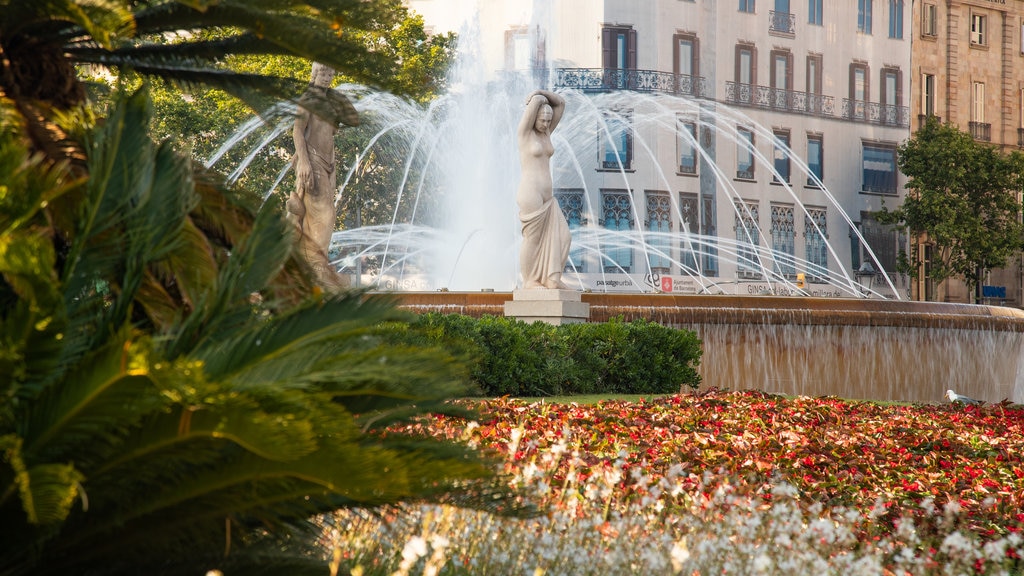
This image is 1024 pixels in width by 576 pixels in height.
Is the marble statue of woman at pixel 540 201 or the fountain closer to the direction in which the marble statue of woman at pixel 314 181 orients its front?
the marble statue of woman

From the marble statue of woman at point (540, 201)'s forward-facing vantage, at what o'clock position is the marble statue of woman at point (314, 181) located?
the marble statue of woman at point (314, 181) is roughly at 4 o'clock from the marble statue of woman at point (540, 201).

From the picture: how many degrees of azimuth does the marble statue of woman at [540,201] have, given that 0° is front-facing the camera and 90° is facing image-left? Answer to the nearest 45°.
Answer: approximately 315°

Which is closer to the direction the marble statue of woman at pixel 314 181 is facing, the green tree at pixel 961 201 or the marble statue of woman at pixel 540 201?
the marble statue of woman

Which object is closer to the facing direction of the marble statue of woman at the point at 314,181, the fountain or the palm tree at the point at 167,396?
the palm tree

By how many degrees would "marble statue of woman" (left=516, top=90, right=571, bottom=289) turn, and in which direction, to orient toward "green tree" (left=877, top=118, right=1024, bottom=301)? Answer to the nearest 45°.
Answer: approximately 90° to its left

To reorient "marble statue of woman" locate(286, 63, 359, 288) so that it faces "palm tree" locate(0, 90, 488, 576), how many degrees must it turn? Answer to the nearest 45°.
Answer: approximately 45° to its right

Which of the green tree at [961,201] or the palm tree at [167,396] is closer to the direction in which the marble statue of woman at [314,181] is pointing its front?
the palm tree
